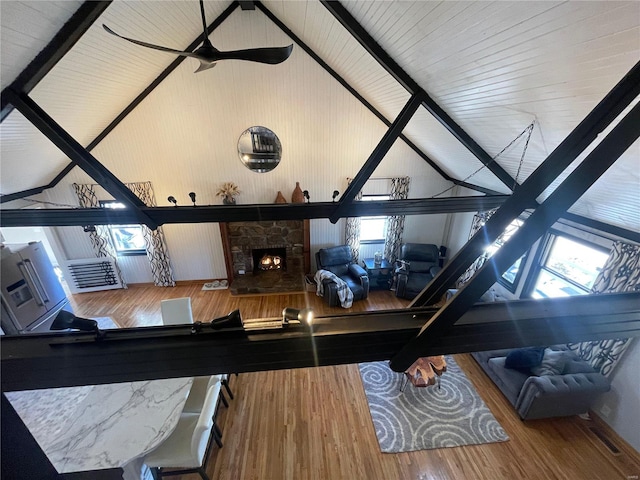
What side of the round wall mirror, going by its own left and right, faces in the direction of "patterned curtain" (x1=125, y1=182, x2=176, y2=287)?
right

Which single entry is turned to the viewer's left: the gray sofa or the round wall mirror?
the gray sofa

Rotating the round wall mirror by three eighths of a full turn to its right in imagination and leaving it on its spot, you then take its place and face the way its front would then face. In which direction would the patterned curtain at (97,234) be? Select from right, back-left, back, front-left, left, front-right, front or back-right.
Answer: front-left

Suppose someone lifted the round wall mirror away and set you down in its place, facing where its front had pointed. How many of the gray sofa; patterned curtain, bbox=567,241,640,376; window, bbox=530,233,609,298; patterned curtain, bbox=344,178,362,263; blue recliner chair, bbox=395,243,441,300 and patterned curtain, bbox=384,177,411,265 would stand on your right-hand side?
0

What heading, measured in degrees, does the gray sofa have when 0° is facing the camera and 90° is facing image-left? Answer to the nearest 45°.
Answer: approximately 90°

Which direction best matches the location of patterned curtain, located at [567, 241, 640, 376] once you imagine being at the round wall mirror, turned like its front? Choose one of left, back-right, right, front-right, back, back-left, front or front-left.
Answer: front-left

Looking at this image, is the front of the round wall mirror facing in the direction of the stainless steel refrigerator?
no

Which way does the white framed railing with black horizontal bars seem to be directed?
toward the camera

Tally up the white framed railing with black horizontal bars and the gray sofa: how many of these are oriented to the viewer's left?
1

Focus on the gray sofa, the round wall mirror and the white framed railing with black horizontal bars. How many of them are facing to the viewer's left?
1

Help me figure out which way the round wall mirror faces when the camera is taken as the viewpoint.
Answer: facing the viewer
